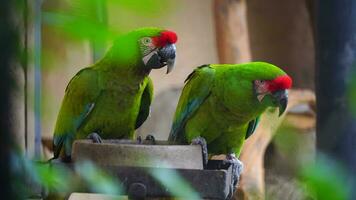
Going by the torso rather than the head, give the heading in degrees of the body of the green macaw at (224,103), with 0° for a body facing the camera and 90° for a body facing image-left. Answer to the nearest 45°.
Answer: approximately 315°

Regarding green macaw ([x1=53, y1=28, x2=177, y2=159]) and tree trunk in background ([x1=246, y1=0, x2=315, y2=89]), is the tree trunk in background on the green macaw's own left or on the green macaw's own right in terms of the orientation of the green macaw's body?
on the green macaw's own left

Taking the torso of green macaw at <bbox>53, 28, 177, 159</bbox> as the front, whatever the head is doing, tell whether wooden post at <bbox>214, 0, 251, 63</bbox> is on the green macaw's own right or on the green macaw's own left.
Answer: on the green macaw's own left

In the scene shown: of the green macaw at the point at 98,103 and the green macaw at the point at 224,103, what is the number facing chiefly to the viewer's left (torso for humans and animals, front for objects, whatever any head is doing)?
0

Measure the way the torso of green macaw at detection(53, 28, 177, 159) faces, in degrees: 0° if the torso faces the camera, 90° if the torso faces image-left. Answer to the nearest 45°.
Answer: approximately 315°

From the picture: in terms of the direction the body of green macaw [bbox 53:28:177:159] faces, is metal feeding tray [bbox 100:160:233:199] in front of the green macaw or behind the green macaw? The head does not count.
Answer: in front

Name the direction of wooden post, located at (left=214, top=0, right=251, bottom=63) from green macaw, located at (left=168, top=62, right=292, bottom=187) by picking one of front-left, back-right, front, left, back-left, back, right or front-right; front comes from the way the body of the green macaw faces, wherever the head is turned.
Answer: back-left
